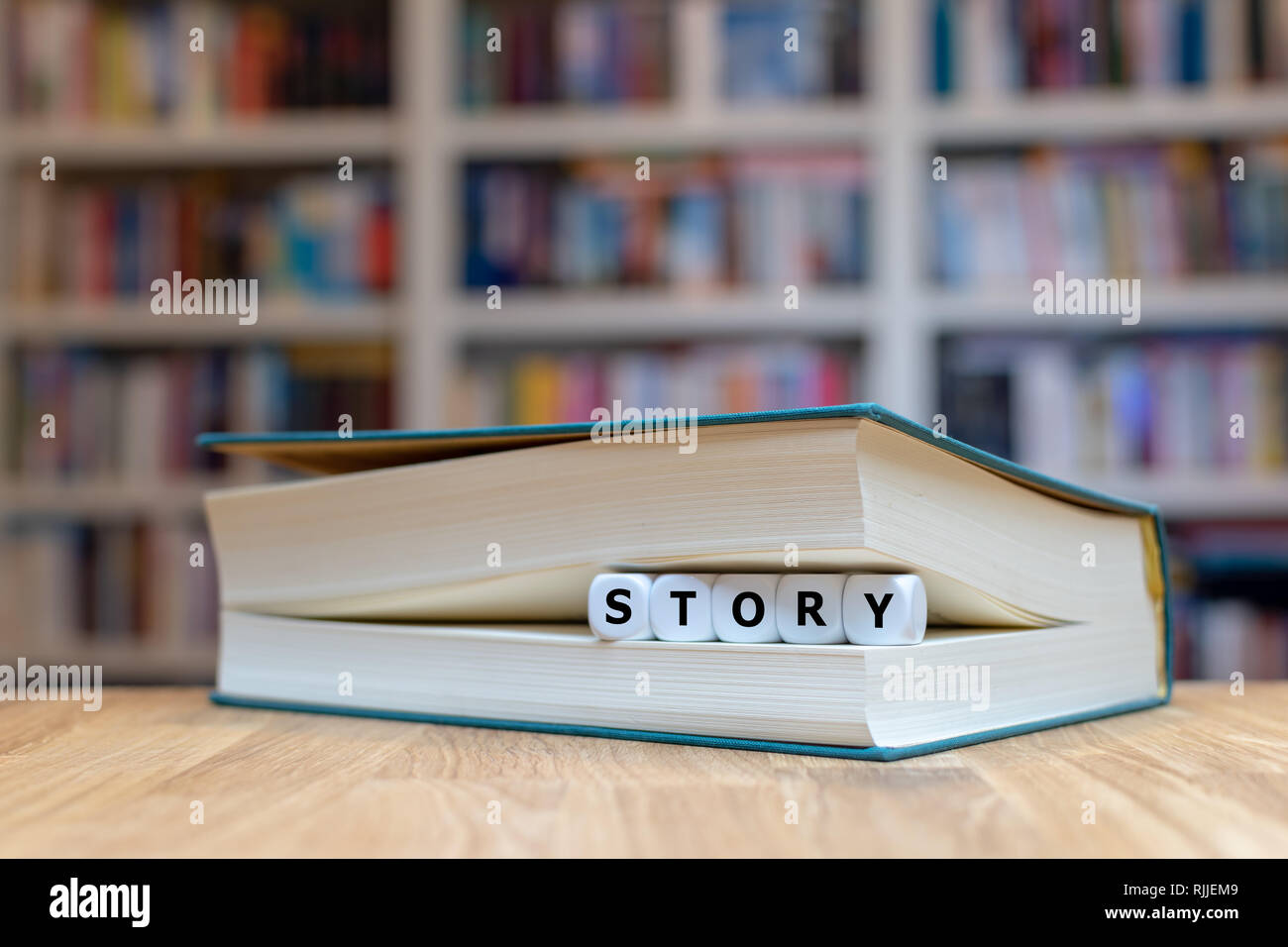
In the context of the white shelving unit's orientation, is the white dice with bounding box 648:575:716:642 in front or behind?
in front

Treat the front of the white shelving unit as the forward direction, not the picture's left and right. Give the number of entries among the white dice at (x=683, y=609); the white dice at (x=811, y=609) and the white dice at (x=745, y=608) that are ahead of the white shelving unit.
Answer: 3

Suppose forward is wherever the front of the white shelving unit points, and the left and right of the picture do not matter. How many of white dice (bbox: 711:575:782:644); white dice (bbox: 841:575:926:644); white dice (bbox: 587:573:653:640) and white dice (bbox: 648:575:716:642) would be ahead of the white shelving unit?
4

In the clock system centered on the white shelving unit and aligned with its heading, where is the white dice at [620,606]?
The white dice is roughly at 12 o'clock from the white shelving unit.

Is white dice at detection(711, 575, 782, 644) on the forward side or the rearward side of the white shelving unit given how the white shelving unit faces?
on the forward side

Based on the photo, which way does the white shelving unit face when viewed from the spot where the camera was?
facing the viewer

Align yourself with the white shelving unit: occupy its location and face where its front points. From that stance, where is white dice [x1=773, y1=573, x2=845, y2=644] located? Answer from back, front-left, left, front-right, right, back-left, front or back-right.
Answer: front

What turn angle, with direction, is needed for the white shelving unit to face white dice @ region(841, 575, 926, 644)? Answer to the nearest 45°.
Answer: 0° — it already faces it
